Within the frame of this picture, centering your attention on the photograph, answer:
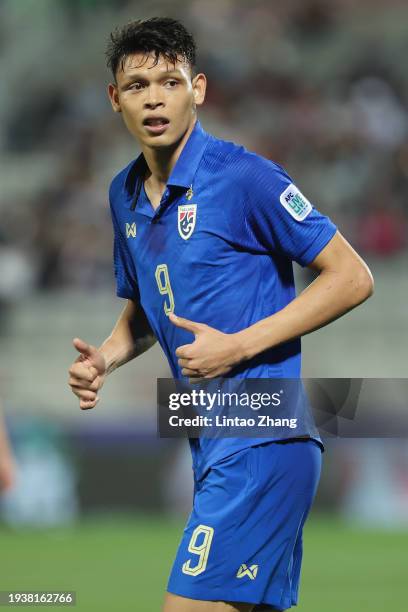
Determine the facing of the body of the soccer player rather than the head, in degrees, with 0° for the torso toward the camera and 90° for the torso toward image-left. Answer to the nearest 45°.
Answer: approximately 45°
